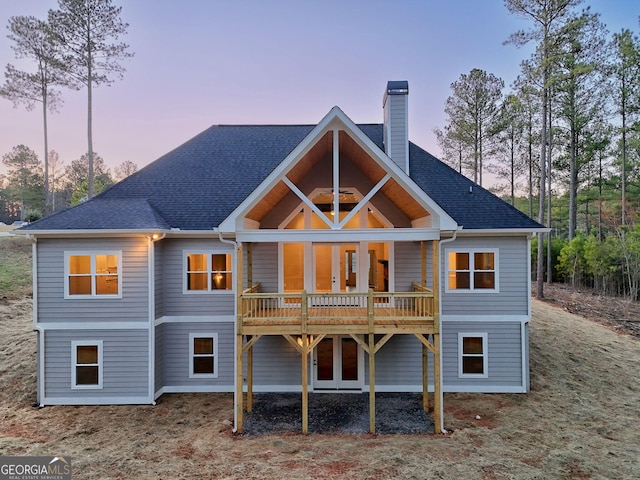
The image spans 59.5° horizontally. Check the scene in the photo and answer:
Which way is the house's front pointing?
away from the camera

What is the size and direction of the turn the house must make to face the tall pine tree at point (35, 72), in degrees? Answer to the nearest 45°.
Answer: approximately 45° to its left
